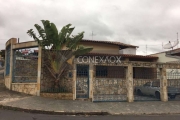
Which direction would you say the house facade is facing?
toward the camera

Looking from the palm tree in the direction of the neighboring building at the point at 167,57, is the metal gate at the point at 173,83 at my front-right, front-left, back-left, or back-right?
front-right

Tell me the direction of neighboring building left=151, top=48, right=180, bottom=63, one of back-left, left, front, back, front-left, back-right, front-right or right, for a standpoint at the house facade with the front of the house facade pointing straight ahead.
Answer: back-left
